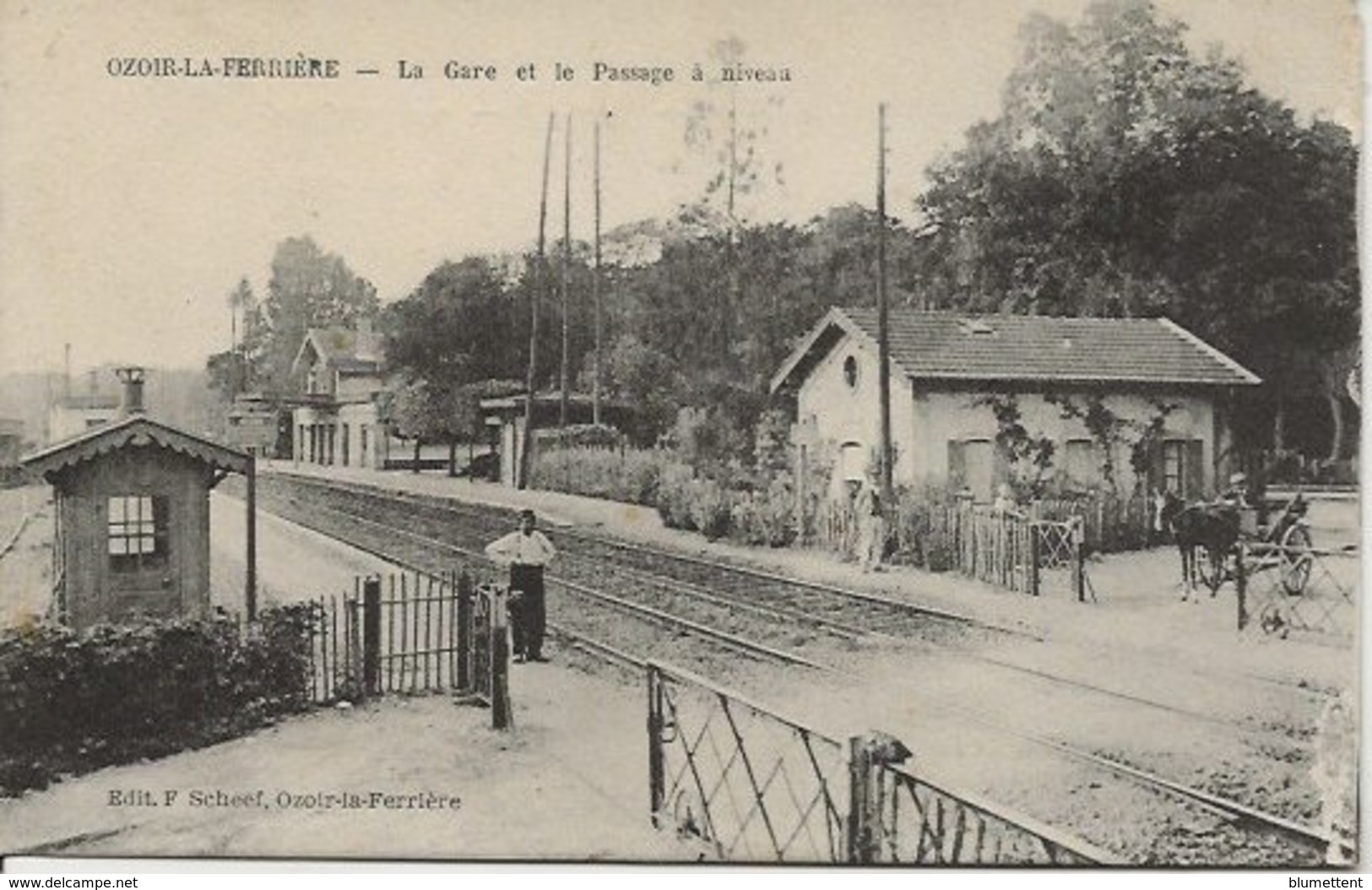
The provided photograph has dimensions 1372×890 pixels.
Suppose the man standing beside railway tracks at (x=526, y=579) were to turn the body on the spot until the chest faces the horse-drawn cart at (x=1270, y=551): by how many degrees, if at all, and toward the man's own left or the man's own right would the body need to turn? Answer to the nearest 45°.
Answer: approximately 90° to the man's own left

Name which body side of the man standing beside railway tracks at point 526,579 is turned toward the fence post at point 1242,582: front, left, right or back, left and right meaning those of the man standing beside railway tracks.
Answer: left

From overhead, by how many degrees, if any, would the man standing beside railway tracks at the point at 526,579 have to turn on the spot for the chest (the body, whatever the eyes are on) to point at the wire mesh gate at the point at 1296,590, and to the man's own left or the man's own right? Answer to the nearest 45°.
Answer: approximately 90° to the man's own left

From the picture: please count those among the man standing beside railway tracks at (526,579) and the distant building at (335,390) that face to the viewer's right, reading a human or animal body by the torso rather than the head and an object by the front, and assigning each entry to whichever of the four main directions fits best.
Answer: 0

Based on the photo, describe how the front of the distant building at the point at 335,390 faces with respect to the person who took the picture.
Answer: facing the viewer and to the left of the viewer

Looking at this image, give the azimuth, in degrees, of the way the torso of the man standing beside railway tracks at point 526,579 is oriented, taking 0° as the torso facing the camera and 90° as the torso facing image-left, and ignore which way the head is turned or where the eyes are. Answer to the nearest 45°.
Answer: approximately 0°
